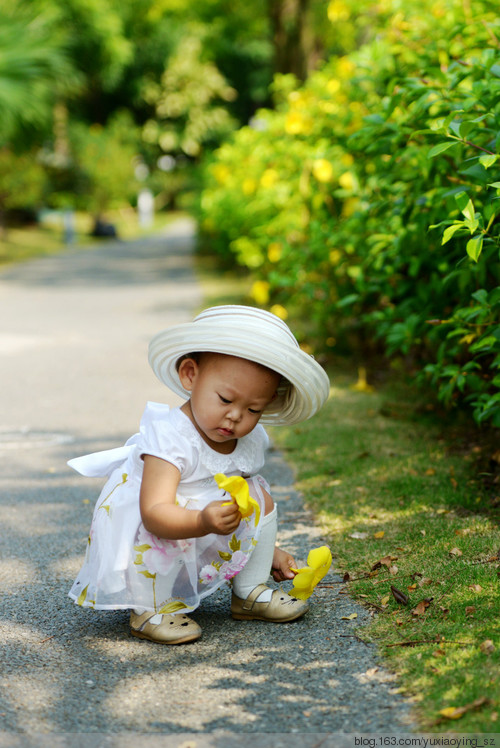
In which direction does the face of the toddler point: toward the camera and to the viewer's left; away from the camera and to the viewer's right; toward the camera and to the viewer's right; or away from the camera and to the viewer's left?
toward the camera and to the viewer's right

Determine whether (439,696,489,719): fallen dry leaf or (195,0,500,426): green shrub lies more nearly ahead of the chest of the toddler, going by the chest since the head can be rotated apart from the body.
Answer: the fallen dry leaf

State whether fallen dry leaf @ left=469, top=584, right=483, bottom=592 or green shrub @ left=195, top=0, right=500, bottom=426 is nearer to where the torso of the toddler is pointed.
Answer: the fallen dry leaf

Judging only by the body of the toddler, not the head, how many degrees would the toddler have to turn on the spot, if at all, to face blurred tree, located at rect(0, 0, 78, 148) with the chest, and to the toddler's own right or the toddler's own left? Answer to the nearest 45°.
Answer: approximately 135° to the toddler's own left

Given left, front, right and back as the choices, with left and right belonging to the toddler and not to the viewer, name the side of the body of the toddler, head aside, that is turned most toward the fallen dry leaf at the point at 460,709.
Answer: front

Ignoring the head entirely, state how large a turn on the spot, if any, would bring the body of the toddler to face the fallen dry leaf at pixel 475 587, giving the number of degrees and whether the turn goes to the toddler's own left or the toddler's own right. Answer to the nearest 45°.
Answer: approximately 45° to the toddler's own left

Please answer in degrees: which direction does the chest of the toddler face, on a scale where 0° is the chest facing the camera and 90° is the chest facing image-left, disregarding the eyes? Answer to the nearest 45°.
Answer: approximately 315°
